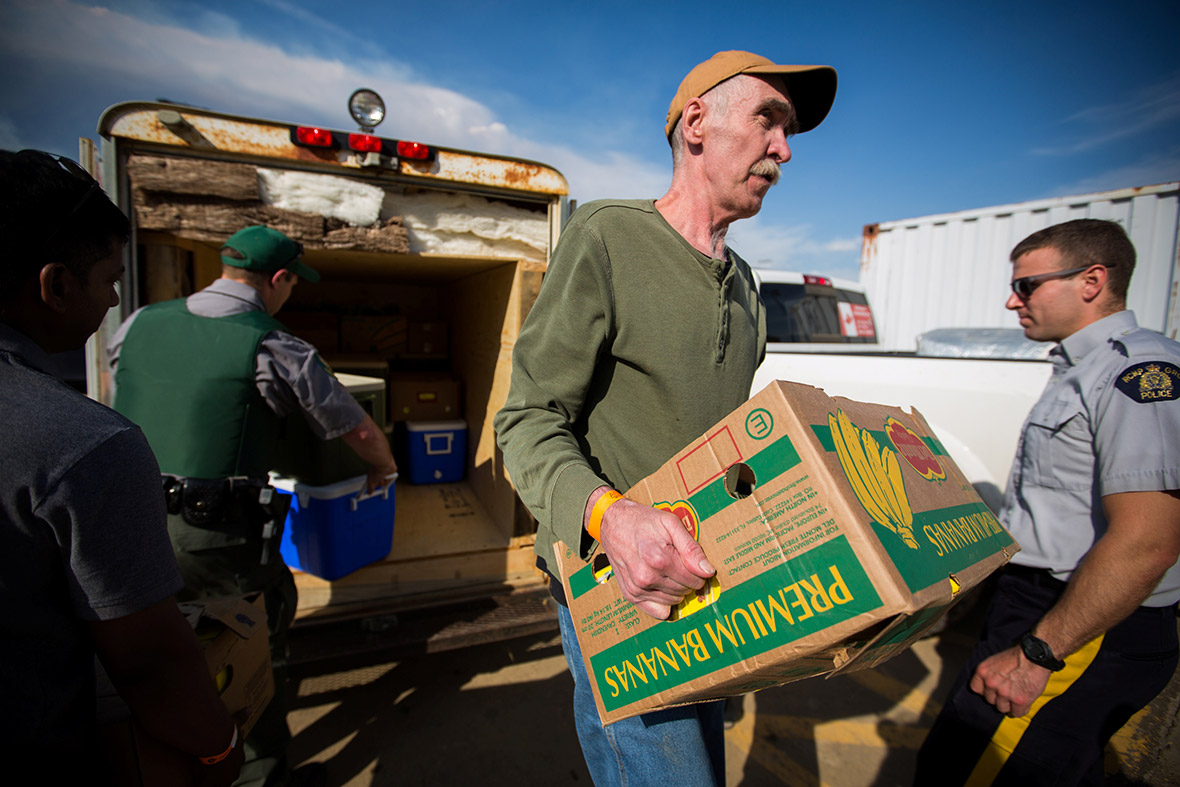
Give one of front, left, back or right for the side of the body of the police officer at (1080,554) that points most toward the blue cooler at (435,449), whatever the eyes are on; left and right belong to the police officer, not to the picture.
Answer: front

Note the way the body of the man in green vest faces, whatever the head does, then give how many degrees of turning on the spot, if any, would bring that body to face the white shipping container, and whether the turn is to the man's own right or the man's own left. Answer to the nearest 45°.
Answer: approximately 45° to the man's own right

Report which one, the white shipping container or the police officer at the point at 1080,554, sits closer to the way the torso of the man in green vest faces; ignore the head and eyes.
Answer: the white shipping container

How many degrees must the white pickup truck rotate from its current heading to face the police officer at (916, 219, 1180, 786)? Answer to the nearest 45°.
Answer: approximately 135° to its left

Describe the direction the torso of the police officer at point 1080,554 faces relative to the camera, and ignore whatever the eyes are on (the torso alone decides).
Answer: to the viewer's left

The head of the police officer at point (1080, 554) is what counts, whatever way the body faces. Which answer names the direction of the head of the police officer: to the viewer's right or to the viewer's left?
to the viewer's left

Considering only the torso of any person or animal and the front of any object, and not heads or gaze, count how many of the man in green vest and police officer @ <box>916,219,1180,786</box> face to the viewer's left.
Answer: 1

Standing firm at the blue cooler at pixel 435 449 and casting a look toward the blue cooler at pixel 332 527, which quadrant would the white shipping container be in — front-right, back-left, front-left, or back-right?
back-left

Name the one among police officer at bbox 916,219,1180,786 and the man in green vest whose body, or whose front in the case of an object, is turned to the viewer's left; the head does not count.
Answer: the police officer

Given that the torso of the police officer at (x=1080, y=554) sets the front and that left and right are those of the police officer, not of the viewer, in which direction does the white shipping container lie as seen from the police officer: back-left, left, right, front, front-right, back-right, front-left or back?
right

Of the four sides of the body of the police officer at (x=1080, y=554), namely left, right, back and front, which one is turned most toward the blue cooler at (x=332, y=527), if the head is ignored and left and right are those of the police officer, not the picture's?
front

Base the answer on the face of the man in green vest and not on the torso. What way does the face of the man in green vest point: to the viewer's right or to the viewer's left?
to the viewer's right
